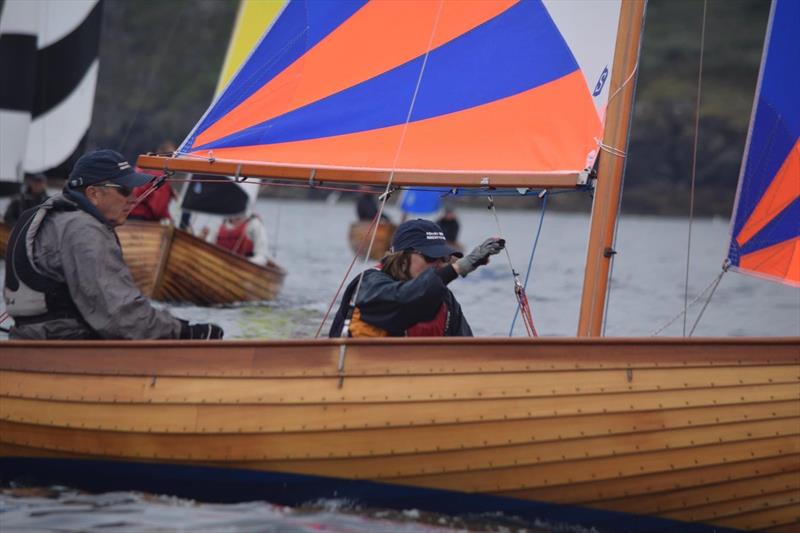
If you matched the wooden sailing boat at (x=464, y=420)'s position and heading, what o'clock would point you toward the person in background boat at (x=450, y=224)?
The person in background boat is roughly at 9 o'clock from the wooden sailing boat.

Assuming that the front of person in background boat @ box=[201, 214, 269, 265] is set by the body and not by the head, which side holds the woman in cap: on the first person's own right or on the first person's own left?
on the first person's own left

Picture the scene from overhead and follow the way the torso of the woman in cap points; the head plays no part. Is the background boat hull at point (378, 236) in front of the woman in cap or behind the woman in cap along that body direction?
behind

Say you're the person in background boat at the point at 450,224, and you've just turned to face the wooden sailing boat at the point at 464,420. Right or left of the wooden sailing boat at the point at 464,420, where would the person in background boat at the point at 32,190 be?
right

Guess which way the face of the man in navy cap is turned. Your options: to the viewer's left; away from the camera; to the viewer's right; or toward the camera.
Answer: to the viewer's right

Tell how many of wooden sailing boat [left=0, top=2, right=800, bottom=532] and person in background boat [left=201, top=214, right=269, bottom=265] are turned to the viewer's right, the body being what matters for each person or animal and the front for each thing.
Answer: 1

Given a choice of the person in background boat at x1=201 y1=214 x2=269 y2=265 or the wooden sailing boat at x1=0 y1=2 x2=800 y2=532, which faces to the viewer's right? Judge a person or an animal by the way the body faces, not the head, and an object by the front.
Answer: the wooden sailing boat

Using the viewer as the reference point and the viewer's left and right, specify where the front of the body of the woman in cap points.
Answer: facing the viewer and to the right of the viewer

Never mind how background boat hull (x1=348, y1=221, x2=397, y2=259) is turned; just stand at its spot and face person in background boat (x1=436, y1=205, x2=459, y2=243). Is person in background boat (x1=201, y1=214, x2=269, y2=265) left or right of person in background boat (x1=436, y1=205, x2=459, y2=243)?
right

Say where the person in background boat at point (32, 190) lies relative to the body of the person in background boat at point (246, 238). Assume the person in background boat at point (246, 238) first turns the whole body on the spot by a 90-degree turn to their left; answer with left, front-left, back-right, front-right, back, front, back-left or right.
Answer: back-right

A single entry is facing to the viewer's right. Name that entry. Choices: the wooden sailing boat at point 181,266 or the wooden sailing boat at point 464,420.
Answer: the wooden sailing boat at point 464,420

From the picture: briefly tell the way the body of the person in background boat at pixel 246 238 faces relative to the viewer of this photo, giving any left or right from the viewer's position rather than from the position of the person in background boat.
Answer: facing the viewer and to the left of the viewer

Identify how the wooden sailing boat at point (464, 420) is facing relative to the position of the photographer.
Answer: facing to the right of the viewer
